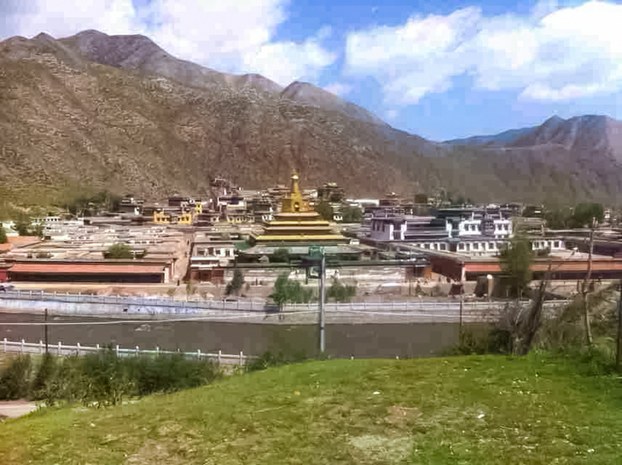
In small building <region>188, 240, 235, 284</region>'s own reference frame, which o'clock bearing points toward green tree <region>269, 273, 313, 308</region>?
The green tree is roughly at 11 o'clock from the small building.

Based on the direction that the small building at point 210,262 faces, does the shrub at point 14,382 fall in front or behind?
in front

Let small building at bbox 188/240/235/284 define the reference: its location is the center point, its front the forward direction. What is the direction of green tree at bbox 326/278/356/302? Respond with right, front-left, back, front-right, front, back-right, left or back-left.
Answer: front-left

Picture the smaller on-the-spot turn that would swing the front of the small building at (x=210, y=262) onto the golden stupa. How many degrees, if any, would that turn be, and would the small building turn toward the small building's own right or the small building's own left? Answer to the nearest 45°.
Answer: approximately 135° to the small building's own left

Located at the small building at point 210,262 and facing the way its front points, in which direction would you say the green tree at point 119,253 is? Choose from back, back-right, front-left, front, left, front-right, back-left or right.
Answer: back-right

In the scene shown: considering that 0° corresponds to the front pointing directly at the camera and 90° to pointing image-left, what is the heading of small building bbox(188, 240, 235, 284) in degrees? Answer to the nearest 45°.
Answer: approximately 0°

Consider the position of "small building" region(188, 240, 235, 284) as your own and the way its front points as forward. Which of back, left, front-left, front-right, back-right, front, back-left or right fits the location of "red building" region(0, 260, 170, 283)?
right

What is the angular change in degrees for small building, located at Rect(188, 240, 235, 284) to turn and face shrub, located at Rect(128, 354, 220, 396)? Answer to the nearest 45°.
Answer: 0° — it already faces it

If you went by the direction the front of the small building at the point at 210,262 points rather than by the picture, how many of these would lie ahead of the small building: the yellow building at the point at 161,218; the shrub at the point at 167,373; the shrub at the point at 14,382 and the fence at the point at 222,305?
3

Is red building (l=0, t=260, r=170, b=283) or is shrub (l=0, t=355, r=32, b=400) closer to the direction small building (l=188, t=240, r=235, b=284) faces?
the shrub

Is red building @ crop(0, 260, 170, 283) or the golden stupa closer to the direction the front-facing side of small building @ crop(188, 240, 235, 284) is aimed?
the red building

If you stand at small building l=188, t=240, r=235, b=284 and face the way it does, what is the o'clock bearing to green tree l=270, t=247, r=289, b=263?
The green tree is roughly at 9 o'clock from the small building.
